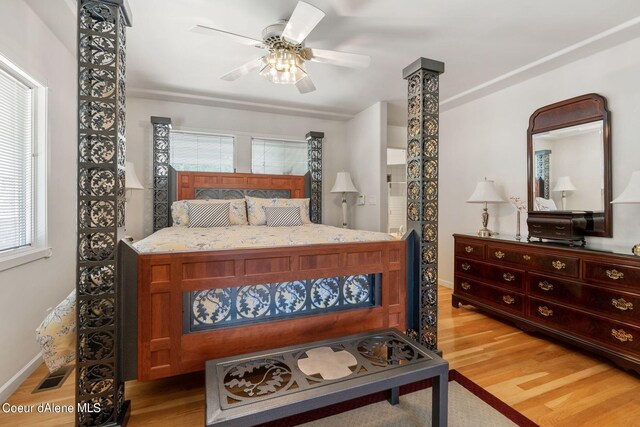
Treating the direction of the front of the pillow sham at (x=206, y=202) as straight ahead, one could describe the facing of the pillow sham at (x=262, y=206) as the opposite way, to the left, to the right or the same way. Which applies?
the same way

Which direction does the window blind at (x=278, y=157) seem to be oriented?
toward the camera

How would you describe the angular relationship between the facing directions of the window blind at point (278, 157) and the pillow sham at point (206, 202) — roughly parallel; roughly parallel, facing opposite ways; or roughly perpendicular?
roughly parallel

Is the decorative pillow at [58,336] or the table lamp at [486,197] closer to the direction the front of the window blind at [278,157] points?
the decorative pillow

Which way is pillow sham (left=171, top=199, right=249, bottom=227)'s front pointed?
toward the camera

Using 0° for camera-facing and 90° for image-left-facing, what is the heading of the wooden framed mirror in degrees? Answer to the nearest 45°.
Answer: approximately 45°

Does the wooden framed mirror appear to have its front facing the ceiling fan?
yes

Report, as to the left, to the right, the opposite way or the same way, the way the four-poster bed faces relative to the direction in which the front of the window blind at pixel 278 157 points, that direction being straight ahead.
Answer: the same way

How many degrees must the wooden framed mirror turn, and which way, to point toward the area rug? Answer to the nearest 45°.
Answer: approximately 45° to its left

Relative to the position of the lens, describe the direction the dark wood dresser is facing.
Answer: facing the viewer and to the left of the viewer

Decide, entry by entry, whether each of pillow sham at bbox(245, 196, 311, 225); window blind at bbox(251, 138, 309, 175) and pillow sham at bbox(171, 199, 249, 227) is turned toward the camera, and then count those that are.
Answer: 3

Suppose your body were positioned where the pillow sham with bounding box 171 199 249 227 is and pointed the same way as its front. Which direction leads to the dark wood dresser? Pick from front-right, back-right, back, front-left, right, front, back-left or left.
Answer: front-left

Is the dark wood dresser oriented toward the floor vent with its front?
yes

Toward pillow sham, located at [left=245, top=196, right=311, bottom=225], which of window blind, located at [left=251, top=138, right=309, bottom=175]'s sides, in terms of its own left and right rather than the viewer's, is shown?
front
